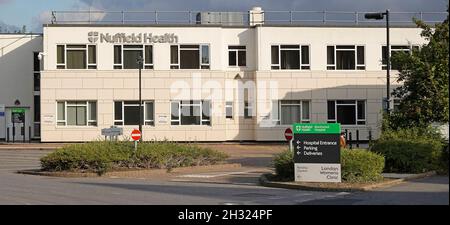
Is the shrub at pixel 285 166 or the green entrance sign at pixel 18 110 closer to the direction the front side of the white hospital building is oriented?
the shrub

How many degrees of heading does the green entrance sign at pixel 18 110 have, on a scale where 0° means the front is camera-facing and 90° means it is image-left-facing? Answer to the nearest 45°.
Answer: approximately 0°

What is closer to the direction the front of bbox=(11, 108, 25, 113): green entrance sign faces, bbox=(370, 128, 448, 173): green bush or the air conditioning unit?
the green bush

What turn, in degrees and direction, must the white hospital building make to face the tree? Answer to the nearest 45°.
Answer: approximately 45° to its left

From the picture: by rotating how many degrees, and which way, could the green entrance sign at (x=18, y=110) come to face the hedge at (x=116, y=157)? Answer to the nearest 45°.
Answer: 0° — it already faces it

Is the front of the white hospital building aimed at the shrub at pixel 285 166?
yes

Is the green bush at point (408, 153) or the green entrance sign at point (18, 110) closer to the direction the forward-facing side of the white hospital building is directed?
the green bush

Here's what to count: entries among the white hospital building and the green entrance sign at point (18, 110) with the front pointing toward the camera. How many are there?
2
